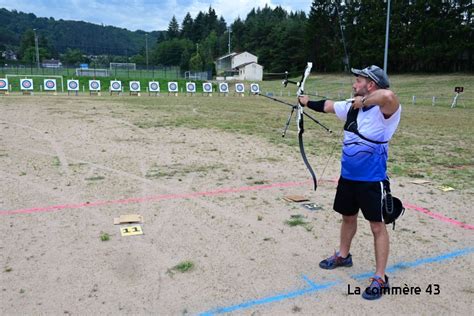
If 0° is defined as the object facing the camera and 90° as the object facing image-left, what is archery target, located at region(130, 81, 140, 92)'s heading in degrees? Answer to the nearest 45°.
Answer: approximately 0°
